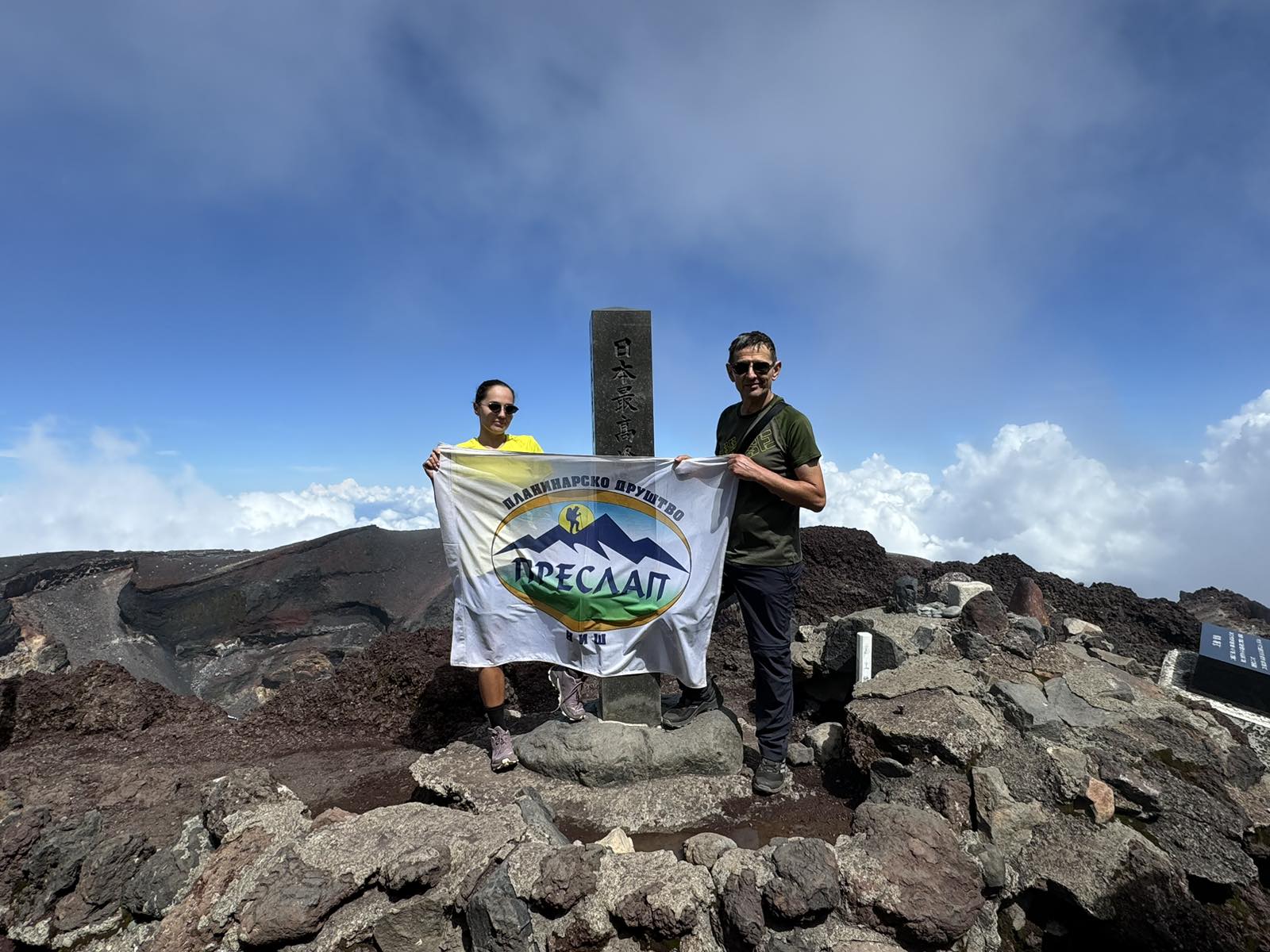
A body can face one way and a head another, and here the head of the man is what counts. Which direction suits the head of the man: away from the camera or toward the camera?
toward the camera

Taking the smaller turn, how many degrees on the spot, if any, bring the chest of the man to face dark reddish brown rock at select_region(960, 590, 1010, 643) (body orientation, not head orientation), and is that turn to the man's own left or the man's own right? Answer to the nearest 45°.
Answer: approximately 180°

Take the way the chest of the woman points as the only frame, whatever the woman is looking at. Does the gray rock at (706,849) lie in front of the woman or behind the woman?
in front

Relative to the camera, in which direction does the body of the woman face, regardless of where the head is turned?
toward the camera

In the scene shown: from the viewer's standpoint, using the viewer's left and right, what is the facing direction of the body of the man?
facing the viewer and to the left of the viewer

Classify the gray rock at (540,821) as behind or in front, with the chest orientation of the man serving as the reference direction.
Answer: in front

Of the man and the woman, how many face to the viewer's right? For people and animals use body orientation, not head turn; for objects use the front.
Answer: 0

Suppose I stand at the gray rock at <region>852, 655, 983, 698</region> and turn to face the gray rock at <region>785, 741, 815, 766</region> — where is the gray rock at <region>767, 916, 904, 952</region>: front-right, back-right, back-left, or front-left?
front-left

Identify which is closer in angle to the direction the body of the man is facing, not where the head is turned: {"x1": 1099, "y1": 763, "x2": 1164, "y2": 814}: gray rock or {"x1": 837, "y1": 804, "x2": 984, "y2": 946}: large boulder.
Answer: the large boulder

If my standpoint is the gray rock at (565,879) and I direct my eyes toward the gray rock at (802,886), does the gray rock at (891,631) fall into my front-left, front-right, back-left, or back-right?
front-left

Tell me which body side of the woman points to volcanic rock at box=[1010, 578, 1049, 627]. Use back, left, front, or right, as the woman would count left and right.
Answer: left

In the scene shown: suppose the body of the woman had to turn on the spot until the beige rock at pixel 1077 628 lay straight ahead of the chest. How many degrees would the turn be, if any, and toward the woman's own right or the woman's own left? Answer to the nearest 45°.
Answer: approximately 90° to the woman's own left
